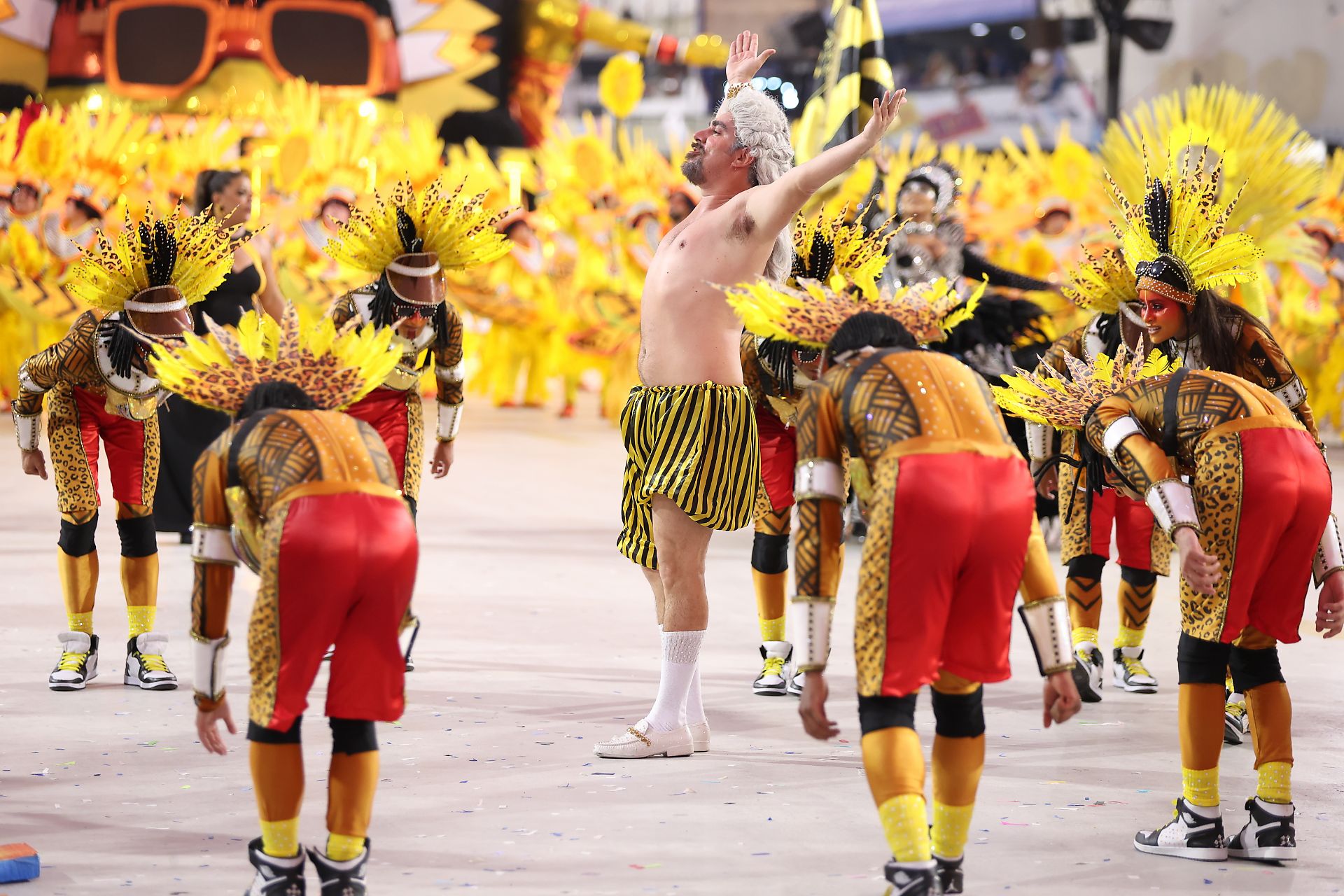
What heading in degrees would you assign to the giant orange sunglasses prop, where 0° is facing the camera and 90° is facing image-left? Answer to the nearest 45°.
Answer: approximately 0°

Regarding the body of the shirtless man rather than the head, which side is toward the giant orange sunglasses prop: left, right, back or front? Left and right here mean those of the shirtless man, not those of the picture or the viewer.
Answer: right

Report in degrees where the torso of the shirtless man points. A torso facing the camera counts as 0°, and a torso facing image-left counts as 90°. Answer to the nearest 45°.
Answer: approximately 90°

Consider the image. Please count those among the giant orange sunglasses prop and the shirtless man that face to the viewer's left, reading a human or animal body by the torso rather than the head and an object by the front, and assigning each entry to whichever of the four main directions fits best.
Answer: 1

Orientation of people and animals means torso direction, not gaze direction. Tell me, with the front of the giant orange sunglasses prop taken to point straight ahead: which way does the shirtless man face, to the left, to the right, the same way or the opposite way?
to the right

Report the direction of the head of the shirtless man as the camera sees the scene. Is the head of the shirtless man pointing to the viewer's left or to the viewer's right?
to the viewer's left

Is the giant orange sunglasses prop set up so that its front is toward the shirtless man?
yes
